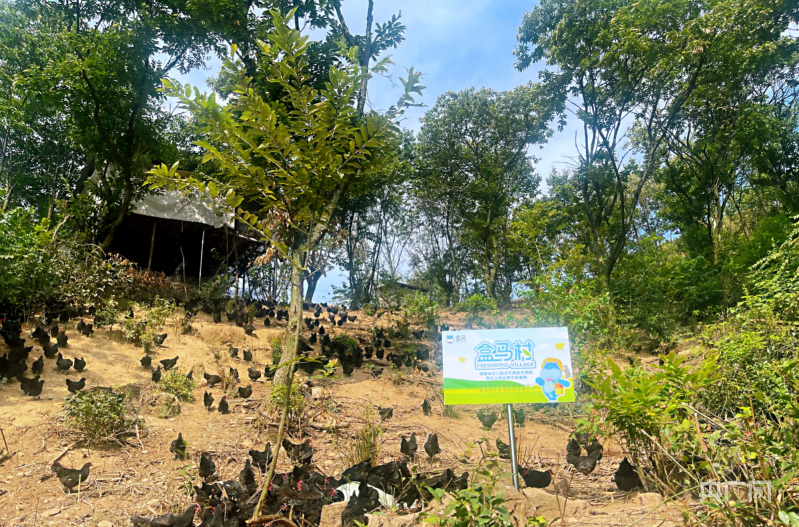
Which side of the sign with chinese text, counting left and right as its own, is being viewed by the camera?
front

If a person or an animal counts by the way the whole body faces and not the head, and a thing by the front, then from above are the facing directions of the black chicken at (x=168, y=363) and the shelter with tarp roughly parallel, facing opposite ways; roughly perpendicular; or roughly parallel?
roughly perpendicular

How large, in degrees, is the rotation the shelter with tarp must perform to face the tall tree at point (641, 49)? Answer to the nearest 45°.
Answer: approximately 45° to its left

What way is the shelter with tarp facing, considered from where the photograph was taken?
facing the viewer

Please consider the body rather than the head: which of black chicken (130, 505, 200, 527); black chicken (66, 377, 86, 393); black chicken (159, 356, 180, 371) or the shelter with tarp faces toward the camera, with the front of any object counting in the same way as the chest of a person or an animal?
the shelter with tarp
